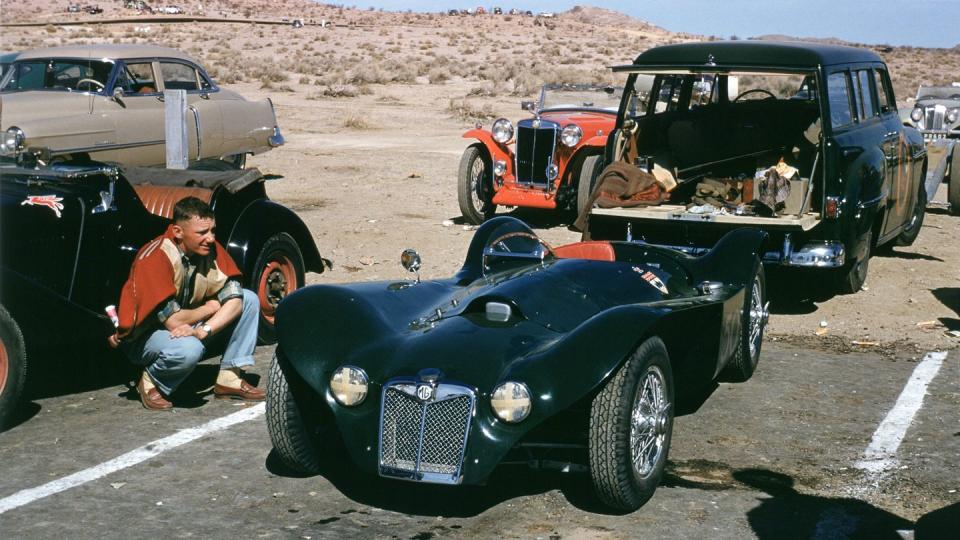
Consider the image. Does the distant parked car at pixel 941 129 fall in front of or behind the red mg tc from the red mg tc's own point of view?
behind

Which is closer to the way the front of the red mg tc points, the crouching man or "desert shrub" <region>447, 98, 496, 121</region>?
the crouching man

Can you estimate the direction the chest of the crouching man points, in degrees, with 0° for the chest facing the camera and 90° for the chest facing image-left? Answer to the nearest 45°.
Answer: approximately 315°

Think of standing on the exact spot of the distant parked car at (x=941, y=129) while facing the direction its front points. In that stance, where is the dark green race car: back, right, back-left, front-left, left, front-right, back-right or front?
front

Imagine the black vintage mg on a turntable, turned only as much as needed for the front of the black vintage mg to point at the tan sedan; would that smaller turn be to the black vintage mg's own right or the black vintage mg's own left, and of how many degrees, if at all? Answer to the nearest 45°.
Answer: approximately 135° to the black vintage mg's own right

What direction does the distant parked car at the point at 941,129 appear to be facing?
toward the camera

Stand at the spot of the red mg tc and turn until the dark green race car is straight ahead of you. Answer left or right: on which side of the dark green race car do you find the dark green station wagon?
left

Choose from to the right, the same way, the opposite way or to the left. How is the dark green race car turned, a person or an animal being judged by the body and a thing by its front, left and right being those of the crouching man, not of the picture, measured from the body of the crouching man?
to the right

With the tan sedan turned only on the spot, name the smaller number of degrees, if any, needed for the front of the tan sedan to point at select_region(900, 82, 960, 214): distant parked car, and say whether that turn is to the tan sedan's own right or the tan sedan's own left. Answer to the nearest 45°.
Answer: approximately 135° to the tan sedan's own left

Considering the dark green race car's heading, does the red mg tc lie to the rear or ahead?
to the rear
